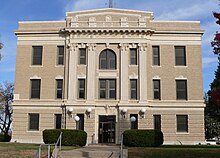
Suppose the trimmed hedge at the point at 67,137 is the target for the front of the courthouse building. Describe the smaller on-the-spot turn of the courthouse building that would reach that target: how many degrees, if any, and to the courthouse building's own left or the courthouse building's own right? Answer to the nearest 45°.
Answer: approximately 45° to the courthouse building's own right

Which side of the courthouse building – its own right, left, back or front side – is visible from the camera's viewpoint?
front

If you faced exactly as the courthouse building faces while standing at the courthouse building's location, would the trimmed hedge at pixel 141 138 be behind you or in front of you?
in front
